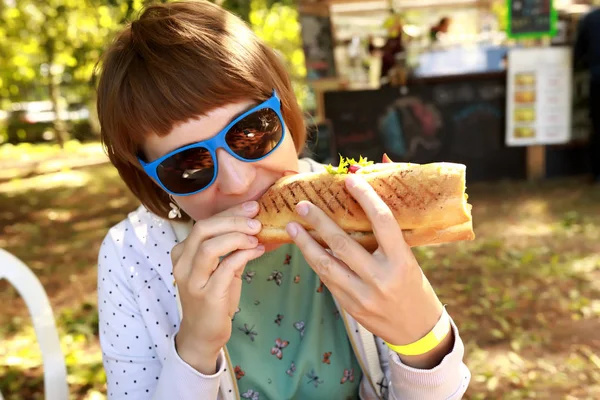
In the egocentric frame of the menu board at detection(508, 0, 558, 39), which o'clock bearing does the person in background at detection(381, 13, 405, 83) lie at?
The person in background is roughly at 2 o'clock from the menu board.

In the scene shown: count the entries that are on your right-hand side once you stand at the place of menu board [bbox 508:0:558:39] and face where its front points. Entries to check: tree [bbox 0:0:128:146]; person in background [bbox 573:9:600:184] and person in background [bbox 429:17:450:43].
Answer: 2

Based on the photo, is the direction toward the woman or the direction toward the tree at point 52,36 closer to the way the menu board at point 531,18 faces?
the woman

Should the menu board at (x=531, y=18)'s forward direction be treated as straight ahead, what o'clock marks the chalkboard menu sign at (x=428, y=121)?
The chalkboard menu sign is roughly at 2 o'clock from the menu board.

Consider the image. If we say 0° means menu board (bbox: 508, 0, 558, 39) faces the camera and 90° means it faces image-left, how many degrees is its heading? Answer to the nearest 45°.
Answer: approximately 0°

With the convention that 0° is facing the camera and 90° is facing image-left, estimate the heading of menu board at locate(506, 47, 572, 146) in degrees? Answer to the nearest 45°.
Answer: approximately 0°

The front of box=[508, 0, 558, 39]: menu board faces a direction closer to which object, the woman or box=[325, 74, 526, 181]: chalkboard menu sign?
the woman

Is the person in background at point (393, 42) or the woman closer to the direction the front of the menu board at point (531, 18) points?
the woman
